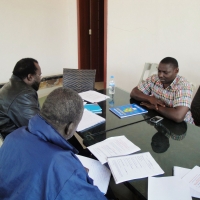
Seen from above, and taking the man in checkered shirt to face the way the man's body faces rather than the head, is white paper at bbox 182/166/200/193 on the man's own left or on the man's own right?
on the man's own left

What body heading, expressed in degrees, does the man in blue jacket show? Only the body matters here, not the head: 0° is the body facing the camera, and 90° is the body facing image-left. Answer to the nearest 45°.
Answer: approximately 225°

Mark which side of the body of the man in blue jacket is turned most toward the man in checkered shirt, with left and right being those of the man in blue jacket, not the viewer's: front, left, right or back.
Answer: front

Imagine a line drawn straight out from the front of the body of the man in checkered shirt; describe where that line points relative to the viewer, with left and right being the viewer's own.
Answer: facing the viewer and to the left of the viewer

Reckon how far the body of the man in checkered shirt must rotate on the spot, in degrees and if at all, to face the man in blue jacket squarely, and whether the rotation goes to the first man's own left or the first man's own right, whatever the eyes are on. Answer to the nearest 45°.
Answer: approximately 45° to the first man's own left

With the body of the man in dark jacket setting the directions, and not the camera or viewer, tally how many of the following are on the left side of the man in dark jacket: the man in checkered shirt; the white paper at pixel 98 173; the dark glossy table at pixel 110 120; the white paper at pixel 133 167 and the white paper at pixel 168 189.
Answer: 0

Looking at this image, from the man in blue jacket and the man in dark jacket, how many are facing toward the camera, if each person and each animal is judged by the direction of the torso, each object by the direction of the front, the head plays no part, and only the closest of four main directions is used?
0

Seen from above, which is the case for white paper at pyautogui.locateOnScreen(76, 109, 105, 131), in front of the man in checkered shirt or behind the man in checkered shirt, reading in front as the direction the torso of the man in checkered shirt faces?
in front

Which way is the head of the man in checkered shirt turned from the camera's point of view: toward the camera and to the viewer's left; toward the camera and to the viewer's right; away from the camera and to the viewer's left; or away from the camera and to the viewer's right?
toward the camera and to the viewer's left

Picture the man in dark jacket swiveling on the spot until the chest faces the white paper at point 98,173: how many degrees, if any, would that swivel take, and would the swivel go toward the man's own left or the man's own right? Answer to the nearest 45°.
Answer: approximately 90° to the man's own right

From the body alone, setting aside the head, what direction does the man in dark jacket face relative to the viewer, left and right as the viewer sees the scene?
facing away from the viewer and to the right of the viewer

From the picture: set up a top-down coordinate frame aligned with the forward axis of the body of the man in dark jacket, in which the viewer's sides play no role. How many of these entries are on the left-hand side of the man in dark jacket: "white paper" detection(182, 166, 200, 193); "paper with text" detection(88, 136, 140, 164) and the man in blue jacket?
0

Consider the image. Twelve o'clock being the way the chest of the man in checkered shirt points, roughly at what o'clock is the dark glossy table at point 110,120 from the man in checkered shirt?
The dark glossy table is roughly at 12 o'clock from the man in checkered shirt.

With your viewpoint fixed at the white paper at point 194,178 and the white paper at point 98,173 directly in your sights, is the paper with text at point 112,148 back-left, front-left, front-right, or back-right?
front-right
